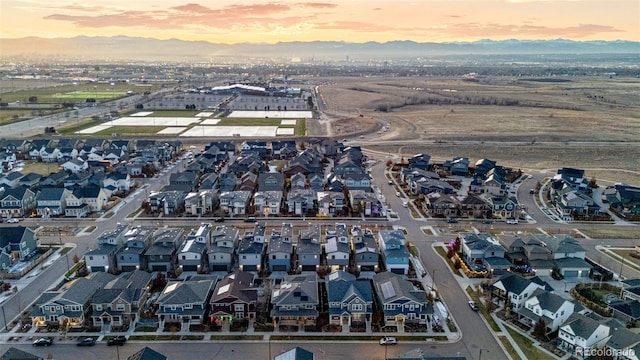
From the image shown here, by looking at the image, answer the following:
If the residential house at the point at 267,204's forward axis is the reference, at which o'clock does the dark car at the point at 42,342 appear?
The dark car is roughly at 1 o'clock from the residential house.

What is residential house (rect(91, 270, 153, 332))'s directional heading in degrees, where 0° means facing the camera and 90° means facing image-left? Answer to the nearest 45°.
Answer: approximately 0°

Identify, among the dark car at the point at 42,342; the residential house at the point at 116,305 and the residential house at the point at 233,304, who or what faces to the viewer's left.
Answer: the dark car

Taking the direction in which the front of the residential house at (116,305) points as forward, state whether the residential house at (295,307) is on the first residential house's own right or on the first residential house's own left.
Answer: on the first residential house's own left

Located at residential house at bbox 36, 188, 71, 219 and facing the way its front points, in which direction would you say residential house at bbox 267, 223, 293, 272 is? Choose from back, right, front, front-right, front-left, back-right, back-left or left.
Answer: front-left

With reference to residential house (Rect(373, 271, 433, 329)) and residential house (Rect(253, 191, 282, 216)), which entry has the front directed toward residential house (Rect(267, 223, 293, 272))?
residential house (Rect(253, 191, 282, 216))

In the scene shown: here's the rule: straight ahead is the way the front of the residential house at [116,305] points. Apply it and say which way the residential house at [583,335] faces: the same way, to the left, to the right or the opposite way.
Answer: to the right

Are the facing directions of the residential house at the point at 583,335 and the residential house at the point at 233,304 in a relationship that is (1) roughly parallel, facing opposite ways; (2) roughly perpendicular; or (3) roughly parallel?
roughly perpendicular

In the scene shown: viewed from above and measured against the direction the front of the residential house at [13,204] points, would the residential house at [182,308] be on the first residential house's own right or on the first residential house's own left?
on the first residential house's own left

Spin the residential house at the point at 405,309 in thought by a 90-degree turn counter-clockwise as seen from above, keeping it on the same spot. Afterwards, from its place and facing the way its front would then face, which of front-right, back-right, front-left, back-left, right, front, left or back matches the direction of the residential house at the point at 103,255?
back

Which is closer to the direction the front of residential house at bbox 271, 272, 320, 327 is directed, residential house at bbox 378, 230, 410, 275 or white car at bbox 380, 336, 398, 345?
the white car

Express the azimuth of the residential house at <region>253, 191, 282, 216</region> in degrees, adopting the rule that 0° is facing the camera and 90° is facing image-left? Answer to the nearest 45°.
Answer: approximately 0°
